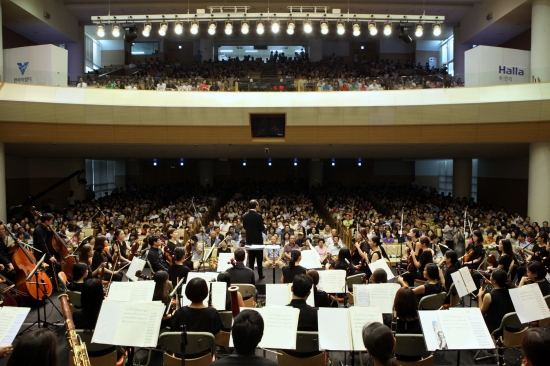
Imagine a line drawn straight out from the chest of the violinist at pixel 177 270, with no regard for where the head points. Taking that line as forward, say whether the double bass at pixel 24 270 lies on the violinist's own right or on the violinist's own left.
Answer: on the violinist's own left

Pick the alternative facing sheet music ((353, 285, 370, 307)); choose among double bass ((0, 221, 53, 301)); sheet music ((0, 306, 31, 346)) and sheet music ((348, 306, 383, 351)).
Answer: the double bass

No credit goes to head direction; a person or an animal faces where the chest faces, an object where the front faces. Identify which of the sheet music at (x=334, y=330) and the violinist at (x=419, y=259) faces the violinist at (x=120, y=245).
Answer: the violinist at (x=419, y=259)

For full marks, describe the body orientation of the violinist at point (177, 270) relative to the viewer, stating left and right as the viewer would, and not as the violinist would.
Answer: facing away from the viewer and to the right of the viewer

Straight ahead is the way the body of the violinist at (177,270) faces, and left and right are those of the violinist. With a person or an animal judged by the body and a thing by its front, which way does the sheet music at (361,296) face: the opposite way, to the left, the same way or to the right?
the opposite way

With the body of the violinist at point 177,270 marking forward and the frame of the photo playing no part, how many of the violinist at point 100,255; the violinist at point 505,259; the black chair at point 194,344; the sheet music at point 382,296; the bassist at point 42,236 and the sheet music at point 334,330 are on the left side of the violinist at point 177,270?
2

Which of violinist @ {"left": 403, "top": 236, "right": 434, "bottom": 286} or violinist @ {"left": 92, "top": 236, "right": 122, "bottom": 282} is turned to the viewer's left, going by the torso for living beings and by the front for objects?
violinist @ {"left": 403, "top": 236, "right": 434, "bottom": 286}

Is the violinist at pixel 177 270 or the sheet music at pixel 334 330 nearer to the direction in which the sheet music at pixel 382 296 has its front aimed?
the sheet music

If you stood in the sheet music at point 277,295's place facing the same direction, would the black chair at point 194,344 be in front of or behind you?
in front

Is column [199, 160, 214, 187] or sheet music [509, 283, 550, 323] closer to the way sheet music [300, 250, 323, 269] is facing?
the sheet music

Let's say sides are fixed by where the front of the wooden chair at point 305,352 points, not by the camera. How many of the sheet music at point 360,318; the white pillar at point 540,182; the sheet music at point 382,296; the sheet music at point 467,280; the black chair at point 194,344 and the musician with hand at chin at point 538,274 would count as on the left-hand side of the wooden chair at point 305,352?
1

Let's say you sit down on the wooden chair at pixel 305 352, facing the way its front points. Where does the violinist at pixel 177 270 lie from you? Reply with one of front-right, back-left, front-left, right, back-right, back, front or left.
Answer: front-left

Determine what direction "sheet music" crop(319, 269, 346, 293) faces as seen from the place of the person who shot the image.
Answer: facing the viewer

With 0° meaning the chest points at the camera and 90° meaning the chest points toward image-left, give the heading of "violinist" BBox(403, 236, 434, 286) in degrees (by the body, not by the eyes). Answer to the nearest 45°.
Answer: approximately 90°

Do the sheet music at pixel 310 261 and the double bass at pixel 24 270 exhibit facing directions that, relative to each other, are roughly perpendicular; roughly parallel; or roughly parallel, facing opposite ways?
roughly perpendicular

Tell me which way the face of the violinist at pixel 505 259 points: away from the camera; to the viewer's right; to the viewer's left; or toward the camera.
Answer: to the viewer's left

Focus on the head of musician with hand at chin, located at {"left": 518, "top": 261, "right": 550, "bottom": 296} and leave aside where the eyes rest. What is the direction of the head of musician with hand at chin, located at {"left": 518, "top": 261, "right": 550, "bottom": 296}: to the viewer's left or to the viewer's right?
to the viewer's left

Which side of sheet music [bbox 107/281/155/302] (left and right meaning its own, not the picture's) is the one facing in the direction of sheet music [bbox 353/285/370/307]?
left
